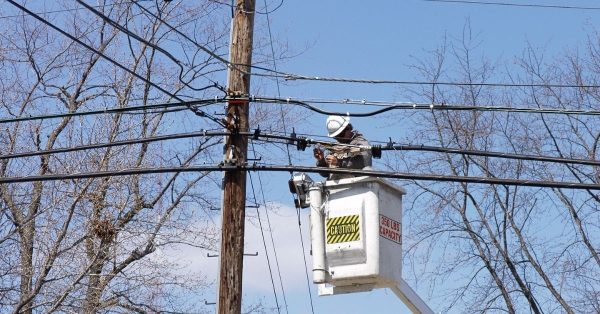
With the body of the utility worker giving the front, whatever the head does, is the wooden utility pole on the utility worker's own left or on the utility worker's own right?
on the utility worker's own right

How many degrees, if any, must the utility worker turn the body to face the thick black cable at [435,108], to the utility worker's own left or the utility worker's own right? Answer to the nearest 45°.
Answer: approximately 135° to the utility worker's own left

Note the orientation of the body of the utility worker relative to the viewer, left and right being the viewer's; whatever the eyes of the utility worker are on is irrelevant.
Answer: facing the viewer and to the left of the viewer

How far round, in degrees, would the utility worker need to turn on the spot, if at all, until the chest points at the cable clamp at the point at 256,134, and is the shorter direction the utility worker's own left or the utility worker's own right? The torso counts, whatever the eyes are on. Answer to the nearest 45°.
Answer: approximately 45° to the utility worker's own right

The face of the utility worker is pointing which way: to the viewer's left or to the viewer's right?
to the viewer's left

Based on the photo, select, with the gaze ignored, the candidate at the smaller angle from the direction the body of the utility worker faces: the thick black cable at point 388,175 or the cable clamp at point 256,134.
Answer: the cable clamp
